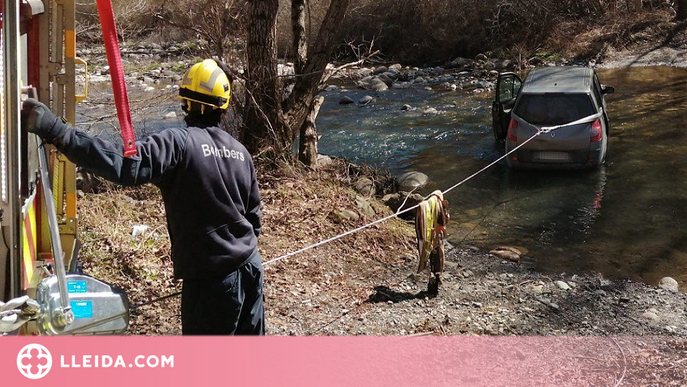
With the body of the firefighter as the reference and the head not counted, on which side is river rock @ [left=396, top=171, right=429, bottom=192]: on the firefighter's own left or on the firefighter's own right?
on the firefighter's own right

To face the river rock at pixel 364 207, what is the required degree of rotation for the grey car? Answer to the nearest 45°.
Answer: approximately 135° to its left

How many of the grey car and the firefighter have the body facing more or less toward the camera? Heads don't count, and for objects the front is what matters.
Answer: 0

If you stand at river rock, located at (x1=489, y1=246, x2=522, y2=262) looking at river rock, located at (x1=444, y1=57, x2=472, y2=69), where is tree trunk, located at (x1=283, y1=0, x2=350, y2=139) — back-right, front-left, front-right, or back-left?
front-left

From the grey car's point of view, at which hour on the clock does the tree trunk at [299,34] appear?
The tree trunk is roughly at 8 o'clock from the grey car.

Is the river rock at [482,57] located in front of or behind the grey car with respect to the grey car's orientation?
in front

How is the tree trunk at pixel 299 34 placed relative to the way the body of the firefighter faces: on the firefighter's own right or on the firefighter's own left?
on the firefighter's own right

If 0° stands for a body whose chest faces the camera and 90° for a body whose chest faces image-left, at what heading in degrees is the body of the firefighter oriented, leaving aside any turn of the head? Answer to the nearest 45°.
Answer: approximately 135°

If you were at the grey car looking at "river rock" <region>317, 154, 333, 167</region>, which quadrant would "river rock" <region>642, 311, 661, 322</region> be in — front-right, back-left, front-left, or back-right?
front-left

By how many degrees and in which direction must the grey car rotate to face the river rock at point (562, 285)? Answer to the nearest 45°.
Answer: approximately 180°

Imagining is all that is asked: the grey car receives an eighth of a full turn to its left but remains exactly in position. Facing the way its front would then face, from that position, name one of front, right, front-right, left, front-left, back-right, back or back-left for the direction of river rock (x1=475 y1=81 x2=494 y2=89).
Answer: front-right

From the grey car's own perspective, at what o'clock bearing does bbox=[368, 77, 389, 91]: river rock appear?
The river rock is roughly at 11 o'clock from the grey car.

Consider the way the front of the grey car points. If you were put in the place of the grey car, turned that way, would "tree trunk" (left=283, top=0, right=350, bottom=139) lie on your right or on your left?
on your left

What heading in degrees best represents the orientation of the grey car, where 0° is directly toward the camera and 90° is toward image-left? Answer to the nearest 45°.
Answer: approximately 180°

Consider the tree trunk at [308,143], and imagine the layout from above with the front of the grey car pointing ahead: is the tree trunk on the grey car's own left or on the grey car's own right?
on the grey car's own left
